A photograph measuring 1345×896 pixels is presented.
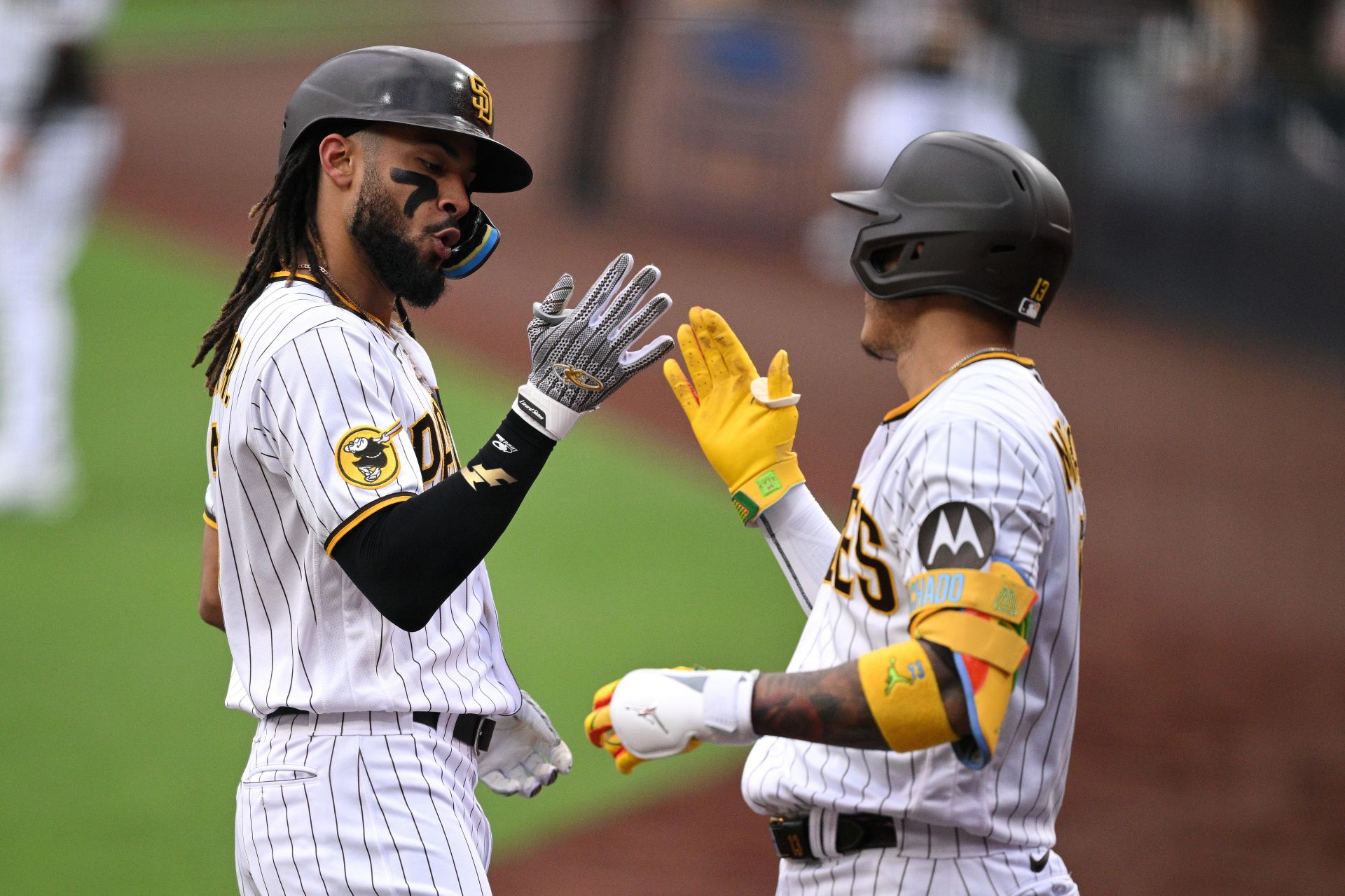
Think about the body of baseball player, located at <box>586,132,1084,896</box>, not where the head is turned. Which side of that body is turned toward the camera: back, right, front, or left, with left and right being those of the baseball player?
left

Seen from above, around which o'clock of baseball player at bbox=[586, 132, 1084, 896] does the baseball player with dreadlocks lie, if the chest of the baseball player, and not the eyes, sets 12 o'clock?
The baseball player with dreadlocks is roughly at 12 o'clock from the baseball player.

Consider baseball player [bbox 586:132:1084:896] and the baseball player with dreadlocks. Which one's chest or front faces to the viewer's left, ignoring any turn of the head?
the baseball player

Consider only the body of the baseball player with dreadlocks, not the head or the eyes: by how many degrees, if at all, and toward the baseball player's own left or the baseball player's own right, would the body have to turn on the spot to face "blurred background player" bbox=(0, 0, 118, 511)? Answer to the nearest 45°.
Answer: approximately 135° to the baseball player's own left

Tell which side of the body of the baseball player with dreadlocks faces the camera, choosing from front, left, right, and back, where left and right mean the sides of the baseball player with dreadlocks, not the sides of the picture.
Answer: right

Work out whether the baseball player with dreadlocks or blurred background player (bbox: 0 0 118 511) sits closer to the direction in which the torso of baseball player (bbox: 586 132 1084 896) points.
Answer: the baseball player with dreadlocks

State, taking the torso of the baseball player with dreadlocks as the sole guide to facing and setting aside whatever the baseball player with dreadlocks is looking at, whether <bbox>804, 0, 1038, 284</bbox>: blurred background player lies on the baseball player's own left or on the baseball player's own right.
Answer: on the baseball player's own left

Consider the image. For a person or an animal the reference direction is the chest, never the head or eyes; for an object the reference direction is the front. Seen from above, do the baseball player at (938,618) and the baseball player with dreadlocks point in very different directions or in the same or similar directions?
very different directions
